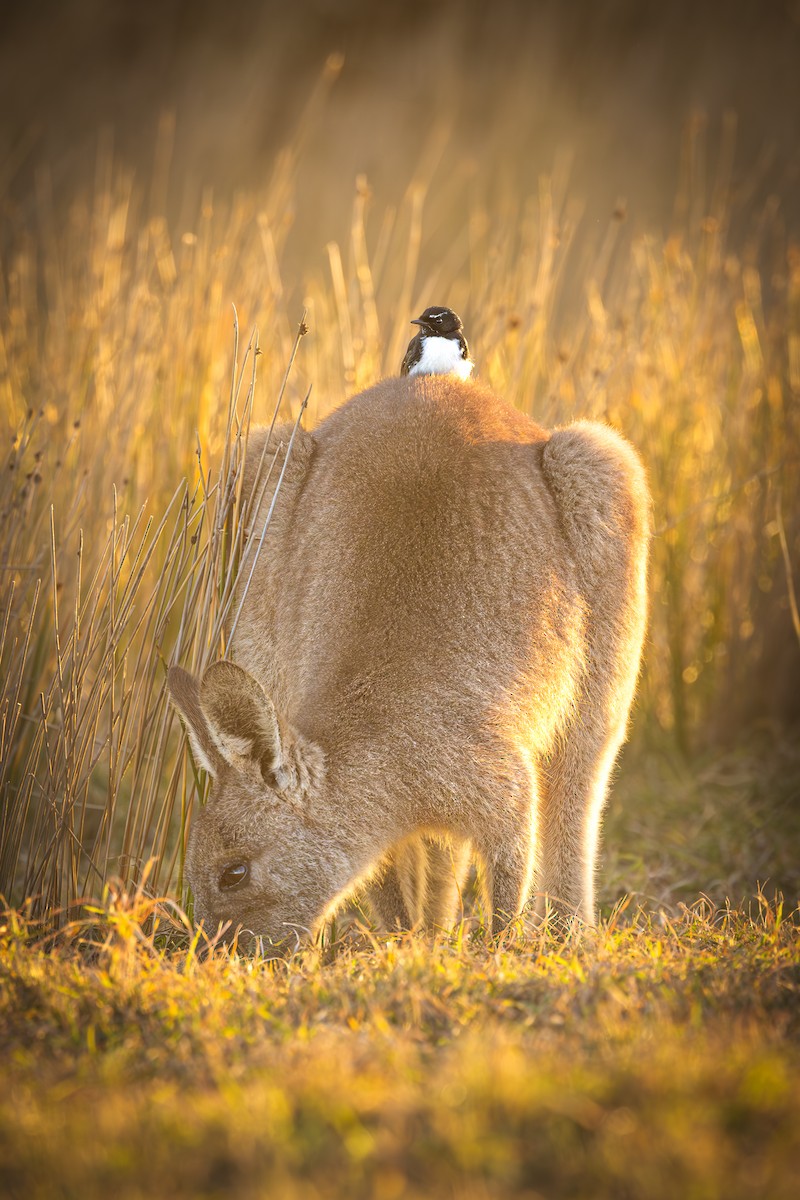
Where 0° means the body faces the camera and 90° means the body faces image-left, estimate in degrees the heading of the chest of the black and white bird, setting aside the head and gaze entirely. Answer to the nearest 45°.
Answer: approximately 0°

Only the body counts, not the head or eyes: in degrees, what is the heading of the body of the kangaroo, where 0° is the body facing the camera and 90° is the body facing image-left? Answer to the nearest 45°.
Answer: approximately 45°
